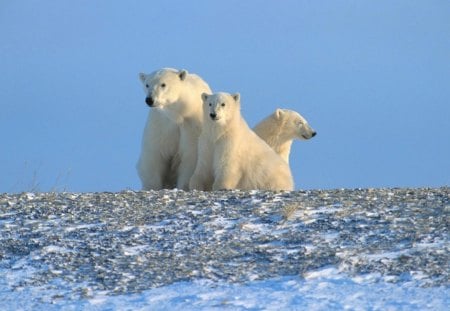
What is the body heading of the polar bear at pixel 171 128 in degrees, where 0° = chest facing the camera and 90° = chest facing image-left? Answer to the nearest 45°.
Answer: approximately 45°

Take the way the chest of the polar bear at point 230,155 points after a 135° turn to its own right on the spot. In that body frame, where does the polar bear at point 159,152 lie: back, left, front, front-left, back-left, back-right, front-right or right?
front-left

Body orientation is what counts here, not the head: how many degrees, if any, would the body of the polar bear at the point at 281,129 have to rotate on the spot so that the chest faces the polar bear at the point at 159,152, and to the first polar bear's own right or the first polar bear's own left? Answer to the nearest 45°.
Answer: approximately 135° to the first polar bear's own right

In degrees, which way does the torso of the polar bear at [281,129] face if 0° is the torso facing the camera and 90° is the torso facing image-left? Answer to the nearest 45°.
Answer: approximately 270°

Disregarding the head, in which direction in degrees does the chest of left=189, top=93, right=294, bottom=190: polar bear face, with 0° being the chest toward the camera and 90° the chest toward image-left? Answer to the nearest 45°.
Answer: approximately 45°

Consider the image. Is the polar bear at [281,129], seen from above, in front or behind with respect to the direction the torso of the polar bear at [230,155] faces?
behind

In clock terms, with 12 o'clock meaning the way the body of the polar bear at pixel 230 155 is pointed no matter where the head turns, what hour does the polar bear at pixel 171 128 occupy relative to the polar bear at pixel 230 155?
the polar bear at pixel 171 128 is roughly at 3 o'clock from the polar bear at pixel 230 155.

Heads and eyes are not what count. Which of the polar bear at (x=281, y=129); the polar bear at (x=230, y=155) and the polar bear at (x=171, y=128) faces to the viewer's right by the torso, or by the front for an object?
the polar bear at (x=281, y=129)

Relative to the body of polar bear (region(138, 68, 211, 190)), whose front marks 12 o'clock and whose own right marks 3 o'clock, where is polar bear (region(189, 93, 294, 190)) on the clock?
polar bear (region(189, 93, 294, 190)) is roughly at 9 o'clock from polar bear (region(138, 68, 211, 190)).

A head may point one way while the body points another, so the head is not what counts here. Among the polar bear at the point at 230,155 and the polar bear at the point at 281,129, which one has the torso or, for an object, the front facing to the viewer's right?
the polar bear at the point at 281,129
